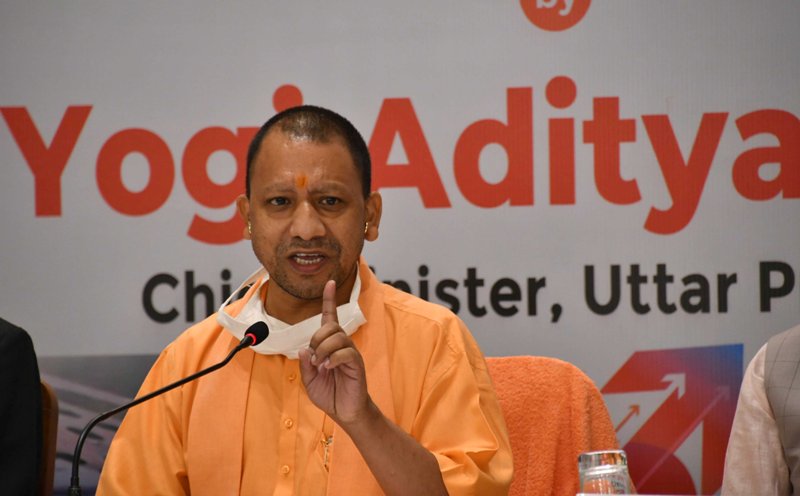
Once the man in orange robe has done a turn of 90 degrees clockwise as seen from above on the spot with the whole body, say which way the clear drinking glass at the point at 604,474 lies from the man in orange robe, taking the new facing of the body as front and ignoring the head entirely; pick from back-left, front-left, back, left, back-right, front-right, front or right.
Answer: back-left

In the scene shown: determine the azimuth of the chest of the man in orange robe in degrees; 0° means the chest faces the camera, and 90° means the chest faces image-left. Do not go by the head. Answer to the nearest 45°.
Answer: approximately 0°

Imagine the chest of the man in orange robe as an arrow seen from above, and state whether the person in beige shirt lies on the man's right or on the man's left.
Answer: on the man's left
